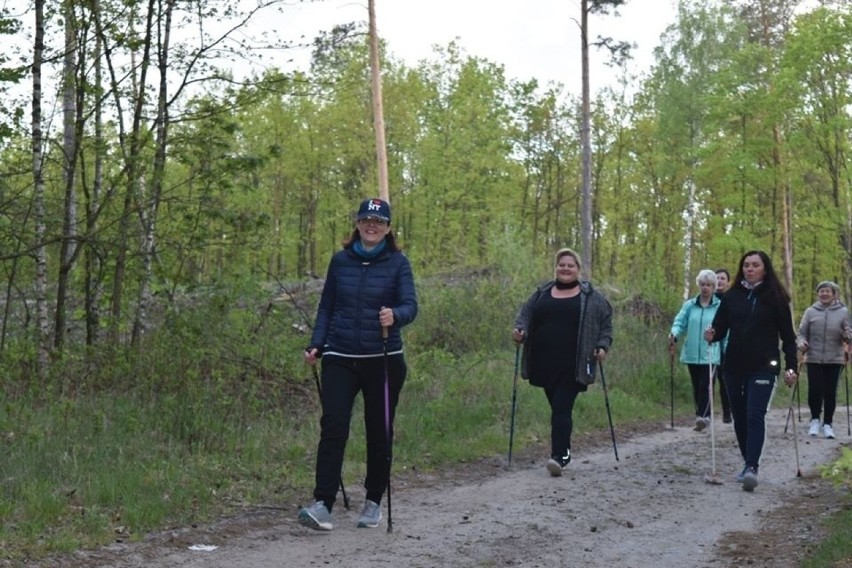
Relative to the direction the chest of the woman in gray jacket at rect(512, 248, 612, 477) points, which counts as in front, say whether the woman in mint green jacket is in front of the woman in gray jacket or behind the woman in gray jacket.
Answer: behind

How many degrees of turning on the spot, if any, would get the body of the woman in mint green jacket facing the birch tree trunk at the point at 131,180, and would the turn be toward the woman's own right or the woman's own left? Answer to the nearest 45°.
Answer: approximately 45° to the woman's own right

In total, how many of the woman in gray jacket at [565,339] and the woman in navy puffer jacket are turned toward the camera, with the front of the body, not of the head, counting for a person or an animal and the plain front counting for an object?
2

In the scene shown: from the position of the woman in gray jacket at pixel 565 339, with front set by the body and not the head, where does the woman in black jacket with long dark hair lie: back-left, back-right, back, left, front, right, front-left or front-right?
left

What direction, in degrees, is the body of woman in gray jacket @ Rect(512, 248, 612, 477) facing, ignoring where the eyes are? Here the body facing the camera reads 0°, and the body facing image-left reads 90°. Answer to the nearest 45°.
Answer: approximately 0°

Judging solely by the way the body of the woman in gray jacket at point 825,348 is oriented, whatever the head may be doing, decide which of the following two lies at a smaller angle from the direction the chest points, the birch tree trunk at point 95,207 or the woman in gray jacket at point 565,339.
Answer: the woman in gray jacket

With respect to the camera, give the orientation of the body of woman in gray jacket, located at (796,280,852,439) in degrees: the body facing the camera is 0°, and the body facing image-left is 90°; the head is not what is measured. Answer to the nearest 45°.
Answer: approximately 0°
